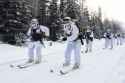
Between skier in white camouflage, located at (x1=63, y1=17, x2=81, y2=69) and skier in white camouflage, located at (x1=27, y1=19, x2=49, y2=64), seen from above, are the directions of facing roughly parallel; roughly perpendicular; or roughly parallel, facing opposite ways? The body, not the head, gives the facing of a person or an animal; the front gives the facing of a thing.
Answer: roughly parallel

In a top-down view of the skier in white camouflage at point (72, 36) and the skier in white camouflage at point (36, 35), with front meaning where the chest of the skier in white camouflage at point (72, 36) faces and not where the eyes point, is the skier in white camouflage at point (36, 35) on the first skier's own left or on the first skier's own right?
on the first skier's own right

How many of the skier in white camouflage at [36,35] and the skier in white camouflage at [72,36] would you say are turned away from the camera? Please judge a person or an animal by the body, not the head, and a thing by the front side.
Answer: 0

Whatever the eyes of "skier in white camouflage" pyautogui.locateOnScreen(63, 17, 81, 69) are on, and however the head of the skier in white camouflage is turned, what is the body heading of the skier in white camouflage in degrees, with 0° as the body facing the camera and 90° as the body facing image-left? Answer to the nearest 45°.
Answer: approximately 45°

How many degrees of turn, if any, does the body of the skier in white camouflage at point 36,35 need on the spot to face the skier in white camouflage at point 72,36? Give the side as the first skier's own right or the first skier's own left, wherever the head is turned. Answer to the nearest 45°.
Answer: approximately 90° to the first skier's own left

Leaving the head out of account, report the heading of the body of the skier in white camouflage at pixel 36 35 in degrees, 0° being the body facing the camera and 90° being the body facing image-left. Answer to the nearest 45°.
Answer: approximately 45°
